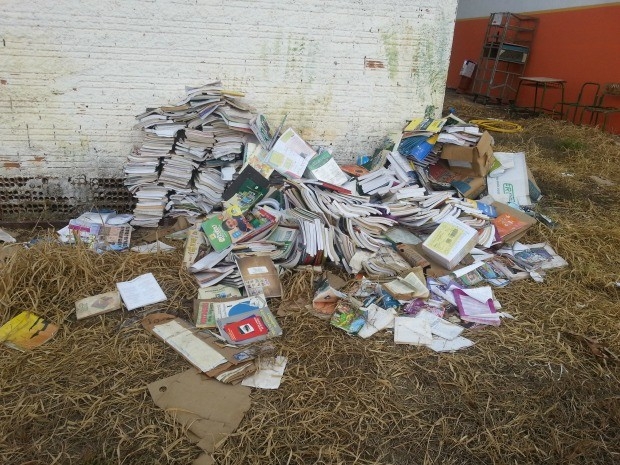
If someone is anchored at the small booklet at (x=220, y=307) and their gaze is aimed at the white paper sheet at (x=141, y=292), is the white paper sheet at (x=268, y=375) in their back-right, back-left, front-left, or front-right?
back-left

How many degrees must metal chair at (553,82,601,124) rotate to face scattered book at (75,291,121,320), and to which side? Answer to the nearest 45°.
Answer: approximately 45° to its left

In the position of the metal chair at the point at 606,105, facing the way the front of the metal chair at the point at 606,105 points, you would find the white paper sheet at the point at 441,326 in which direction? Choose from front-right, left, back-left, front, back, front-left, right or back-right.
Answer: front-left

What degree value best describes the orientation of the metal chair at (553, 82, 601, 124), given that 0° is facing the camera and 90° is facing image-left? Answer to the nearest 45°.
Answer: approximately 45°

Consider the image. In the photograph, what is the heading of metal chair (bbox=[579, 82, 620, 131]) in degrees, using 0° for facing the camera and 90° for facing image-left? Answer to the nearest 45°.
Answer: approximately 45°
